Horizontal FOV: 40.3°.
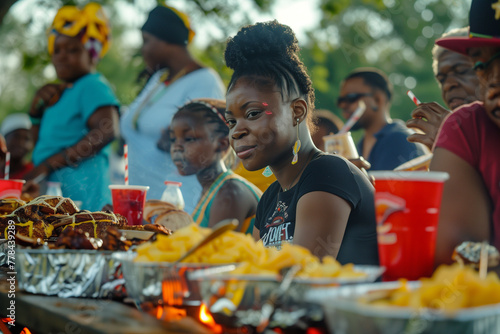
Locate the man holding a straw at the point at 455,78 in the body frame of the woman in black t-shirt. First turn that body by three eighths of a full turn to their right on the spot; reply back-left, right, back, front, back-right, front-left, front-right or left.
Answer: front-right

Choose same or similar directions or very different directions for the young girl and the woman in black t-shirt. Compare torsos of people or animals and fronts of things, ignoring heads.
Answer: same or similar directions

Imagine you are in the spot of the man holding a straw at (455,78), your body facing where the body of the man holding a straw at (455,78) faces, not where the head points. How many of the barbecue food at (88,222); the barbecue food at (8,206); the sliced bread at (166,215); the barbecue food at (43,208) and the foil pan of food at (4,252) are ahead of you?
5

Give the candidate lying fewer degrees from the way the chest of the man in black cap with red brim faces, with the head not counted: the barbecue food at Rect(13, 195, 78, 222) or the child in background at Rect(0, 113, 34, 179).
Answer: the barbecue food

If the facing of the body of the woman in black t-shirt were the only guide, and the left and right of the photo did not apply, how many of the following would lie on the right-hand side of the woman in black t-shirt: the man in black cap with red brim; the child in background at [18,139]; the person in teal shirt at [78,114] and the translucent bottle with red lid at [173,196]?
3

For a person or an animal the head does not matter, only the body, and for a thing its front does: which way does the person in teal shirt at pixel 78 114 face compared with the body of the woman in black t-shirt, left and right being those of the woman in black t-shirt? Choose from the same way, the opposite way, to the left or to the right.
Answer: the same way

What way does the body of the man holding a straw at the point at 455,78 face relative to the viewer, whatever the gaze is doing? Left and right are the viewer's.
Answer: facing the viewer and to the left of the viewer

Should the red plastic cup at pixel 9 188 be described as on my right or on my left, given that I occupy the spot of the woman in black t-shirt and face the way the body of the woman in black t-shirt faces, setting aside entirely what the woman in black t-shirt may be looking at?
on my right

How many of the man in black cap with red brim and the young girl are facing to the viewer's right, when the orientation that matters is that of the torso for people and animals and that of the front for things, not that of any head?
0

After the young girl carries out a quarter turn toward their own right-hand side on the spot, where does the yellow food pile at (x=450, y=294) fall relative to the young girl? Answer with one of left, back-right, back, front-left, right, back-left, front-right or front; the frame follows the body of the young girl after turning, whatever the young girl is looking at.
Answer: back-left

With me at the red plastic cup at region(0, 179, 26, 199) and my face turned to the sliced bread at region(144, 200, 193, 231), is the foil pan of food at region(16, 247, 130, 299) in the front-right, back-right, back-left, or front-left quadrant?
front-right

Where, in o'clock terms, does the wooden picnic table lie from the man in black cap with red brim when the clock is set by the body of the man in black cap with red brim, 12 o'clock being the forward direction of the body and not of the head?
The wooden picnic table is roughly at 12 o'clock from the man in black cap with red brim.

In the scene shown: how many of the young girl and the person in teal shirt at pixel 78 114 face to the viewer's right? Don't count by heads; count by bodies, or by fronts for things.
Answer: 0

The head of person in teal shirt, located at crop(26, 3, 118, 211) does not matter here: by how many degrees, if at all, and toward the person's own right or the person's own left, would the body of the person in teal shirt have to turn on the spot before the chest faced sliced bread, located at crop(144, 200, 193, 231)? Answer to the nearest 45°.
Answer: approximately 45° to the person's own left
